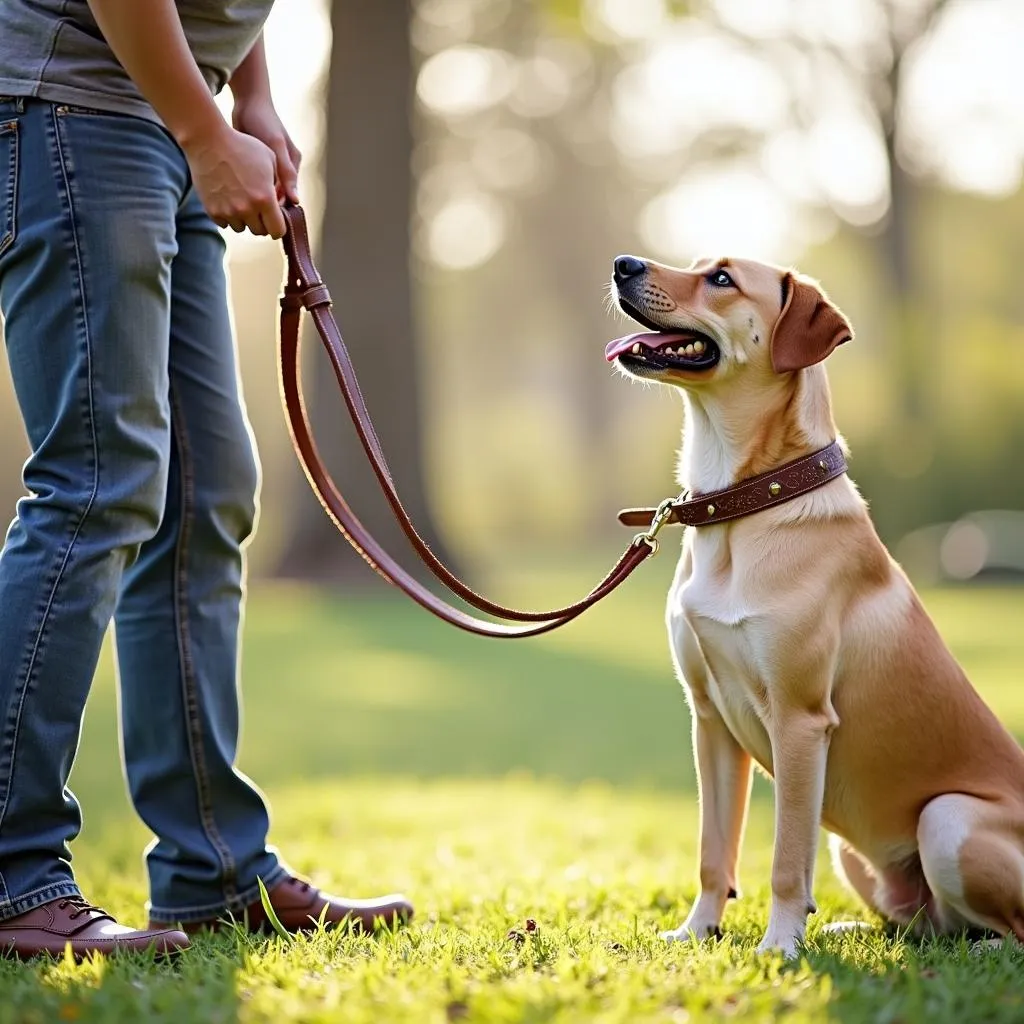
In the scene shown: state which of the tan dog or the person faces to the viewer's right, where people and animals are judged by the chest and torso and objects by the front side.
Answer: the person

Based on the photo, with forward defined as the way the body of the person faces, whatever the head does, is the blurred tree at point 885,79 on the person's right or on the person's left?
on the person's left

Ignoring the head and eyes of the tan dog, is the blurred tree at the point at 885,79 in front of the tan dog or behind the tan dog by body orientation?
behind

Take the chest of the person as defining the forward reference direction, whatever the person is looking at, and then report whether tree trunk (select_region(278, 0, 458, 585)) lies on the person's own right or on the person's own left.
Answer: on the person's own left

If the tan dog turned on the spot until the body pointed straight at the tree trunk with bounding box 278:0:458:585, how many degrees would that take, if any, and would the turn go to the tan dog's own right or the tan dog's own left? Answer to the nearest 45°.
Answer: approximately 135° to the tan dog's own right

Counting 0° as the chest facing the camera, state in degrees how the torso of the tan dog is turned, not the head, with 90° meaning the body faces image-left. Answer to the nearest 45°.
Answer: approximately 45°

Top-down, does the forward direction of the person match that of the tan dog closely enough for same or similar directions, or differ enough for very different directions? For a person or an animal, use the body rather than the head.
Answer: very different directions

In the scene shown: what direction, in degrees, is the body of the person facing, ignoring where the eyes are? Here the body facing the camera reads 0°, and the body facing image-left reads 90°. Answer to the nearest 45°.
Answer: approximately 270°

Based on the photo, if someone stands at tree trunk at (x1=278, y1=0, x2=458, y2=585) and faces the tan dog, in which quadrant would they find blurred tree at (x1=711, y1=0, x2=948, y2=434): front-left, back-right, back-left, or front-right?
back-left

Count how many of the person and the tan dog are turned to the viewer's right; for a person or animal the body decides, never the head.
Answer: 1
